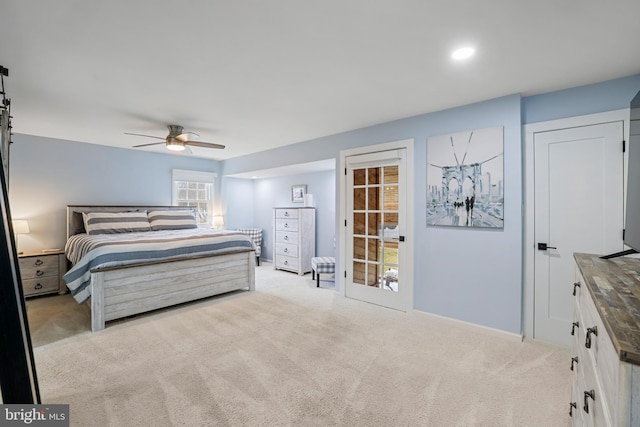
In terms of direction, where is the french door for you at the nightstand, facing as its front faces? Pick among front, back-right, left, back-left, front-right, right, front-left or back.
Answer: front-left

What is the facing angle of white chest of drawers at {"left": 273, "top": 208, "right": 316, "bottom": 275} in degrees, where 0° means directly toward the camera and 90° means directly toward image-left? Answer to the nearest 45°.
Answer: approximately 45°

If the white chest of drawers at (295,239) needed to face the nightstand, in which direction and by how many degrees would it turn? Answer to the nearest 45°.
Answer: approximately 45° to its right

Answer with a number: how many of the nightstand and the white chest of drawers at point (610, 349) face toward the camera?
1

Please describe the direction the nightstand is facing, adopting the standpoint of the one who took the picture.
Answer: facing the viewer

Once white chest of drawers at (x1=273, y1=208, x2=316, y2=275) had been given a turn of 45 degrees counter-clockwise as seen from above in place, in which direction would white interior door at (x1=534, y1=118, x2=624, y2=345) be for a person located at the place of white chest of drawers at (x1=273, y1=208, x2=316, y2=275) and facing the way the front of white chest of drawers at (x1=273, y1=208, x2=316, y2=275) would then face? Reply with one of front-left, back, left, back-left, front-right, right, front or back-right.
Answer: front-left

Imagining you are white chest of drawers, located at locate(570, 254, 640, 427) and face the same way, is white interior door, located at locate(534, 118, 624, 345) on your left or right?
on your right

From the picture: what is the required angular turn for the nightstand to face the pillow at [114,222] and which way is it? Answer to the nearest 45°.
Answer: approximately 90° to its left

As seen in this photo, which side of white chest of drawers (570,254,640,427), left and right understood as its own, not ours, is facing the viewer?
left

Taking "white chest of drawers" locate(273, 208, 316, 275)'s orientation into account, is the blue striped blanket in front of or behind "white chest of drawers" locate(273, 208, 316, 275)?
in front

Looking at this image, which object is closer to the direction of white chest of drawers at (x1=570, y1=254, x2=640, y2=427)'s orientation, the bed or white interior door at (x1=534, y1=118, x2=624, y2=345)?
the bed

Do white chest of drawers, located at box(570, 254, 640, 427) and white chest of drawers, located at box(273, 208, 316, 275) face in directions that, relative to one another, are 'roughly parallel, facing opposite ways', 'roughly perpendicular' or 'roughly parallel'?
roughly perpendicular
